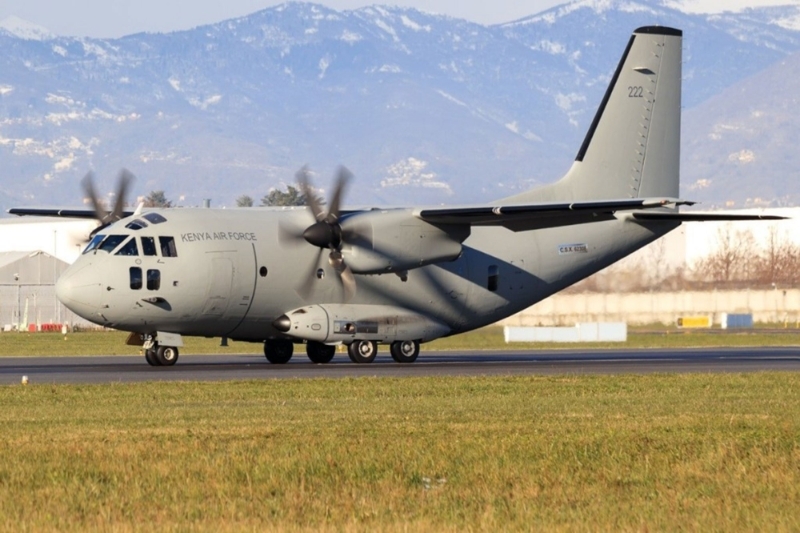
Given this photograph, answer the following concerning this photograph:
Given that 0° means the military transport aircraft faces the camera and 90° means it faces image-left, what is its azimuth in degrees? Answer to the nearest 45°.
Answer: approximately 45°
